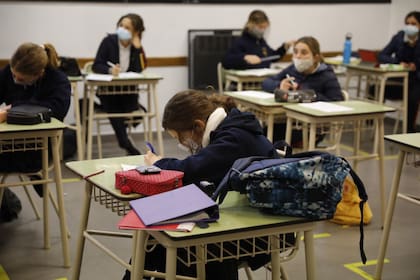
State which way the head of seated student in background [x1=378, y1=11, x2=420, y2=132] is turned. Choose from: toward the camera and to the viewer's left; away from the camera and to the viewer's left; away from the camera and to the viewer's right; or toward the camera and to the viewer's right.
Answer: toward the camera and to the viewer's left

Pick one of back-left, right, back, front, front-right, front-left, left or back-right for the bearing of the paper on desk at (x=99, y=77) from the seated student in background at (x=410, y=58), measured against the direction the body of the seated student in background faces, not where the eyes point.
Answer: front-right

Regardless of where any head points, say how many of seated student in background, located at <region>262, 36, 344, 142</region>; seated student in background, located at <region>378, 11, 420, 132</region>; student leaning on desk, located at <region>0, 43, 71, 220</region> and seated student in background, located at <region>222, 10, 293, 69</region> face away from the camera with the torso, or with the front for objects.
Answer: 0

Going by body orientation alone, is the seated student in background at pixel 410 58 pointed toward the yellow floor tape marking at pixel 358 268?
yes

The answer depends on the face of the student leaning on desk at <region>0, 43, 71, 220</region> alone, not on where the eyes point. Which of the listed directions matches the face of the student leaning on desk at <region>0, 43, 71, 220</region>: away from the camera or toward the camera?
toward the camera

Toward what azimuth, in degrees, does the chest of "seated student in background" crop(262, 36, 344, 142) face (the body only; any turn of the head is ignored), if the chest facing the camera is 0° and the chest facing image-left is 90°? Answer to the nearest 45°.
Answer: approximately 45°

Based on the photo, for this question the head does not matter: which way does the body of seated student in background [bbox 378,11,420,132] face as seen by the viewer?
toward the camera

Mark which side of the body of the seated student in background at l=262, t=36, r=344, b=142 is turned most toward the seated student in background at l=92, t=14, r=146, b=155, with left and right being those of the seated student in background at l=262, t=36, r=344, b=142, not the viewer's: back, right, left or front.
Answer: right

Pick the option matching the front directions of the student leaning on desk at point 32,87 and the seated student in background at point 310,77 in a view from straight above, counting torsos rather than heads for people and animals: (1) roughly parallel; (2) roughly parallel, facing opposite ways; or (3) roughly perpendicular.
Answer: roughly parallel

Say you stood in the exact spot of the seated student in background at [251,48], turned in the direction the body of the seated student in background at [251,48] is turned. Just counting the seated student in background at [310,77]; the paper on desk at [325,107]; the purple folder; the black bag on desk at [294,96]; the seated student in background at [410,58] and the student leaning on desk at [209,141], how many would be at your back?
0

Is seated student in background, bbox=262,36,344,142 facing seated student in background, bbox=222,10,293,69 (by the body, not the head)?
no

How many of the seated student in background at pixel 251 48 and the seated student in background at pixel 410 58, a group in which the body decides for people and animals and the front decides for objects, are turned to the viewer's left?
0

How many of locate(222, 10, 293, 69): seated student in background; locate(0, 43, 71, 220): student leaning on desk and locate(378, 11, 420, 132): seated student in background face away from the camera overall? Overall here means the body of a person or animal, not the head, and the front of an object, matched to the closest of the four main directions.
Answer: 0

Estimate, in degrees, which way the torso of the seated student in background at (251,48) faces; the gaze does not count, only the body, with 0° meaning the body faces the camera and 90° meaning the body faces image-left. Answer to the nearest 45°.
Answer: approximately 315°

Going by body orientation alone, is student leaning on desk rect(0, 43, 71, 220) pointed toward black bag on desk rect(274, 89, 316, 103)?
no
